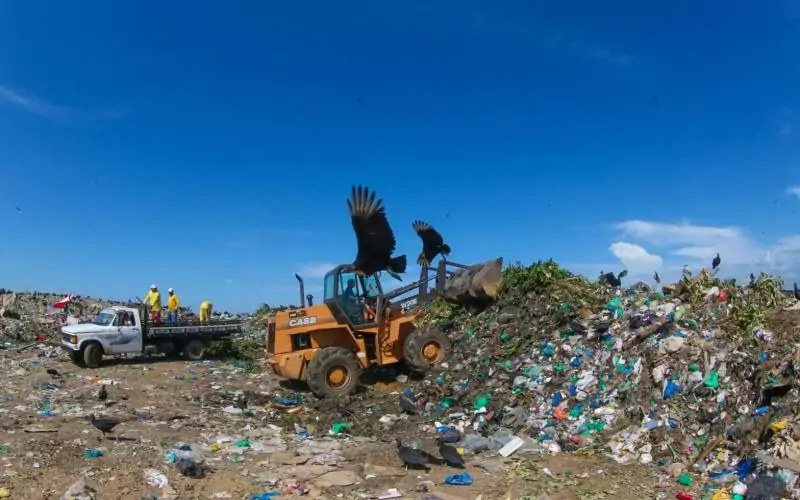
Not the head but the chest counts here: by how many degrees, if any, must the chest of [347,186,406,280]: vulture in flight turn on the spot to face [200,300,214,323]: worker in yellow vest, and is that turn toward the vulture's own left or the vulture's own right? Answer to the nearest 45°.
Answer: approximately 45° to the vulture's own right

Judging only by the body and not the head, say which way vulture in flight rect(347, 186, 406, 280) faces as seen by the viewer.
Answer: to the viewer's left

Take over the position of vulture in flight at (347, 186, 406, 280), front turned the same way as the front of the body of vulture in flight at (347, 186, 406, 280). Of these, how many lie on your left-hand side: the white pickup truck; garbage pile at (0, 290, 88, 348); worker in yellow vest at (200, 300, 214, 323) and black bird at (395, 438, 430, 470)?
1

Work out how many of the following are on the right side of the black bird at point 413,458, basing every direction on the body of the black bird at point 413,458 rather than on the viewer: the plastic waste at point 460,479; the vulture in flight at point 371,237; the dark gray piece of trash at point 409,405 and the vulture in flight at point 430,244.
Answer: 3

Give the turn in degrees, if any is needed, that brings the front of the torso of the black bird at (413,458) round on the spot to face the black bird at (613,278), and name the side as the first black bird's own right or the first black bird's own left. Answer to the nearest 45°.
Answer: approximately 135° to the first black bird's own right

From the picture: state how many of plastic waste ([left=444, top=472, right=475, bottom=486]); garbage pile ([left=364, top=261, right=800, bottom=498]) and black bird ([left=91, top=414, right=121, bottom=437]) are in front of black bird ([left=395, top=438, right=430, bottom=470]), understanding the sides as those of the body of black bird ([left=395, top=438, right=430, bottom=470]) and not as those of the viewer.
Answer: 1

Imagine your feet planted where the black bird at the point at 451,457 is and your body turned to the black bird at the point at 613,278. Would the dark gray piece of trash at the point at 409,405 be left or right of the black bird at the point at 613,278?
left

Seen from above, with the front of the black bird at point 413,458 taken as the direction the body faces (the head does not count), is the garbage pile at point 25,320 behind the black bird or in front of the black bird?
in front

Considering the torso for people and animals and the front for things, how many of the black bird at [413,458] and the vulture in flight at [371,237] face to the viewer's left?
2
